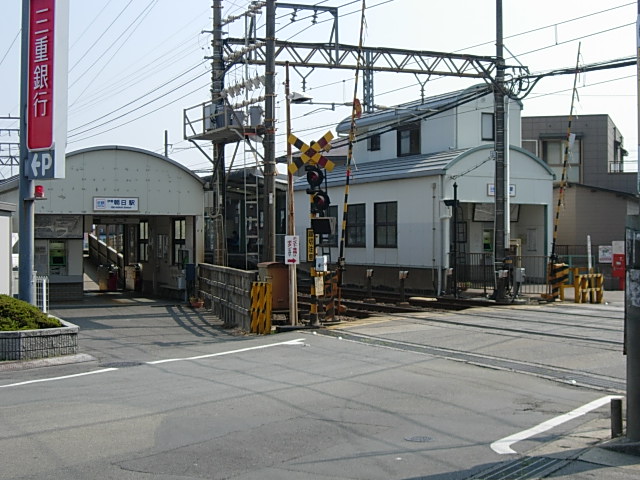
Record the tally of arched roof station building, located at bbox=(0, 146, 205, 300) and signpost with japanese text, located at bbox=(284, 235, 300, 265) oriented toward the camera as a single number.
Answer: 2

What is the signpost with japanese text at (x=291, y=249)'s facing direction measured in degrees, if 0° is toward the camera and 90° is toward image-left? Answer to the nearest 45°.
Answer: approximately 0°

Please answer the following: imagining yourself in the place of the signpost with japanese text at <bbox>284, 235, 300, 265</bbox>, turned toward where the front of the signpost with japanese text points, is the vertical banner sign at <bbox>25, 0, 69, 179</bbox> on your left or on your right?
on your right

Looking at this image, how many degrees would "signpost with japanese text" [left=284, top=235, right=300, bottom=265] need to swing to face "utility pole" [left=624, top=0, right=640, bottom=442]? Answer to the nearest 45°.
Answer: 0° — it already faces it

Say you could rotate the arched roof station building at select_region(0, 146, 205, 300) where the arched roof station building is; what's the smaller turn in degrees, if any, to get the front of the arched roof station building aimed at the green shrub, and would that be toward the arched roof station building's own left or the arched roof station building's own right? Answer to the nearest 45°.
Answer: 0° — it already faces it

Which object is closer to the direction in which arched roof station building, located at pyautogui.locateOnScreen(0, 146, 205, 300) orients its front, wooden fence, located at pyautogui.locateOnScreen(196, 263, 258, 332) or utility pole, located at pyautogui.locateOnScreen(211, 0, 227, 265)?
the wooden fence

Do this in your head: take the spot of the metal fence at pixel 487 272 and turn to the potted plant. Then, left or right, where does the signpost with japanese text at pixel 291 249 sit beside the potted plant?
left

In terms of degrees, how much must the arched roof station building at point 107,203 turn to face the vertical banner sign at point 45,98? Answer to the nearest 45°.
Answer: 0° — it already faces it
